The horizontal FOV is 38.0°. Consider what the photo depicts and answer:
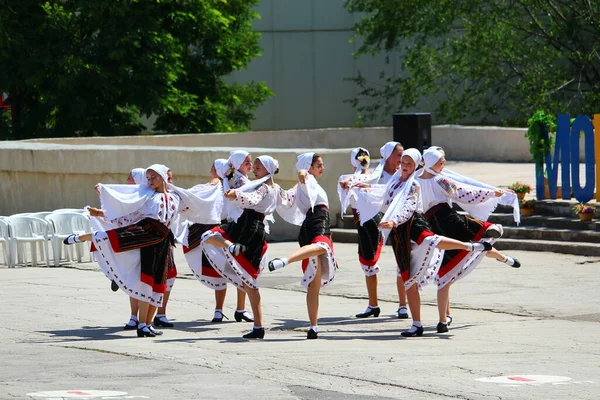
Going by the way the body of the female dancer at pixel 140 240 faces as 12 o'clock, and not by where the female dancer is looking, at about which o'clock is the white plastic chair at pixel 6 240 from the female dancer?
The white plastic chair is roughly at 4 o'clock from the female dancer.

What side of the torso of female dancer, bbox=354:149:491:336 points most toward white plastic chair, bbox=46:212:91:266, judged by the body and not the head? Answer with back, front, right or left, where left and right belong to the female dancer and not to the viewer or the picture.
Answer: right

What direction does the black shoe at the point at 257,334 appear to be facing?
to the viewer's left
